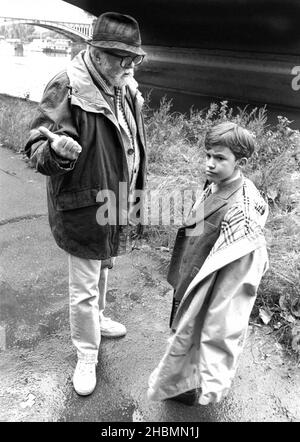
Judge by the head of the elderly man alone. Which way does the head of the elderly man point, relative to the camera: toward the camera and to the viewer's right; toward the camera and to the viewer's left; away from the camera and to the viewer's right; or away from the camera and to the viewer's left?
toward the camera and to the viewer's right

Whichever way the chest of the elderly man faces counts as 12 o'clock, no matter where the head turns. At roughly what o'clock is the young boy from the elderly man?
The young boy is roughly at 12 o'clock from the elderly man.

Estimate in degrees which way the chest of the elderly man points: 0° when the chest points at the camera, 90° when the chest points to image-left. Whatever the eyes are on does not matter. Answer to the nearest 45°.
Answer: approximately 315°

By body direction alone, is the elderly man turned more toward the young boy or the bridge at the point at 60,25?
the young boy

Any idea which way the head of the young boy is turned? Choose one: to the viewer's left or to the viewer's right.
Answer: to the viewer's left

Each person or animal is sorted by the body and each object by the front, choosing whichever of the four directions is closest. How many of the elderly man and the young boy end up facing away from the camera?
0

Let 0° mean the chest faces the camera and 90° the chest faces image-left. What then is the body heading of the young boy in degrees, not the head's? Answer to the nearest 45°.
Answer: approximately 45°

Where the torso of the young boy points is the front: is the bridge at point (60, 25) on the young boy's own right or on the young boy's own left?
on the young boy's own right

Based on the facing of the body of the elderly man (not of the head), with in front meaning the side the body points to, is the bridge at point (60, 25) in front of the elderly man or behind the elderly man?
behind

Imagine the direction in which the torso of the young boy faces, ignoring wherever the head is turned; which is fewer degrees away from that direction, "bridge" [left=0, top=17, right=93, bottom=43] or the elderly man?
the elderly man

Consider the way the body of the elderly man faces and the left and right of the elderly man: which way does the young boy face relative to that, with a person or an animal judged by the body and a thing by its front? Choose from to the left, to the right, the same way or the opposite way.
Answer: to the right
